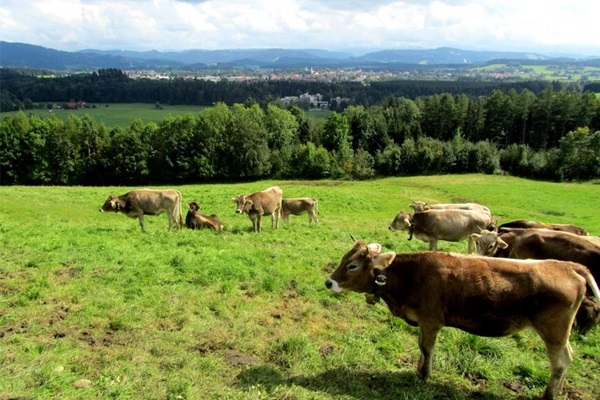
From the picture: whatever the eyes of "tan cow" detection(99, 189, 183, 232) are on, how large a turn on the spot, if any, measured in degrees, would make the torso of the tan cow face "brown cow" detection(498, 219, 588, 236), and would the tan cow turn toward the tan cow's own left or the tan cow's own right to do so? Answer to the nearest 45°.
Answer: approximately 135° to the tan cow's own left

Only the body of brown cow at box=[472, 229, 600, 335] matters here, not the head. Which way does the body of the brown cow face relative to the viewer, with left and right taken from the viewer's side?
facing to the left of the viewer

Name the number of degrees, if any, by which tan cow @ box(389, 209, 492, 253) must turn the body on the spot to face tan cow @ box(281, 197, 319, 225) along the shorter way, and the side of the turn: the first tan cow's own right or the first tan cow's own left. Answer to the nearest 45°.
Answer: approximately 45° to the first tan cow's own right

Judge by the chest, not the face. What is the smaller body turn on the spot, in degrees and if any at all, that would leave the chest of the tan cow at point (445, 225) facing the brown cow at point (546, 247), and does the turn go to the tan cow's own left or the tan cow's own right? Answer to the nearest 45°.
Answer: approximately 135° to the tan cow's own left

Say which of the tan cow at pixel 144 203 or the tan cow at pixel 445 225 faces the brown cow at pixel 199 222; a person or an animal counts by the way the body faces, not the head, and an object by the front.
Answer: the tan cow at pixel 445 225

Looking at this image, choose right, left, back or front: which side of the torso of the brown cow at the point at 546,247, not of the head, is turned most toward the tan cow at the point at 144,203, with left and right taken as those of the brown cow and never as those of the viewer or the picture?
front

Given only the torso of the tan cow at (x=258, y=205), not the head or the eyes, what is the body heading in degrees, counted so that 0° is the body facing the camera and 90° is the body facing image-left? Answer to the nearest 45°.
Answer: approximately 45°

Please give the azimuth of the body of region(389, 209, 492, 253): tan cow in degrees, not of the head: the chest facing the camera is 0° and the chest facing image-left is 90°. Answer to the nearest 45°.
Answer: approximately 90°

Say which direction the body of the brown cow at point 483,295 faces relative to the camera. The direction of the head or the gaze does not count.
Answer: to the viewer's left

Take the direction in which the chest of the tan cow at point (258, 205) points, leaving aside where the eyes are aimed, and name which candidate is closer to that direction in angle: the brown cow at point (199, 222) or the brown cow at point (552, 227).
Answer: the brown cow at point (199, 222)

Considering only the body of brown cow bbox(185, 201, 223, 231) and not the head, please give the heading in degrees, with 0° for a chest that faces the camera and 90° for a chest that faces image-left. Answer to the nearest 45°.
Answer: approximately 45°

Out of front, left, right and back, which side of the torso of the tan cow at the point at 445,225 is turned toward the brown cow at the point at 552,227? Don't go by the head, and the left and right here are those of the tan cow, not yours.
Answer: back

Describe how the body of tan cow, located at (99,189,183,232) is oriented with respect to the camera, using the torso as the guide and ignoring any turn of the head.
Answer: to the viewer's left
